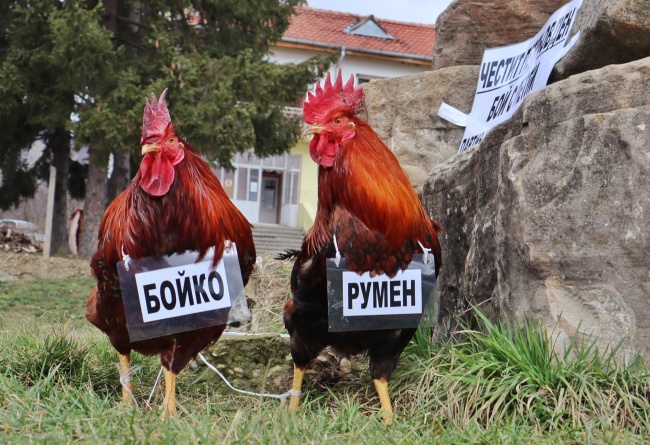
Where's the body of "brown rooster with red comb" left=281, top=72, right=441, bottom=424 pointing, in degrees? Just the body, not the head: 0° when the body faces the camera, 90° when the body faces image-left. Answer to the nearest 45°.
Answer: approximately 45°

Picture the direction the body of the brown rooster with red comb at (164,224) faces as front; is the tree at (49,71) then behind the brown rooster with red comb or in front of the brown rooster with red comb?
behind

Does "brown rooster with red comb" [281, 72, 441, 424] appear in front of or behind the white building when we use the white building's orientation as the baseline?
in front

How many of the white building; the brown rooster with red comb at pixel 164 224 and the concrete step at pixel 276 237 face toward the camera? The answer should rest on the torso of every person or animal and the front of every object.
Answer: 3

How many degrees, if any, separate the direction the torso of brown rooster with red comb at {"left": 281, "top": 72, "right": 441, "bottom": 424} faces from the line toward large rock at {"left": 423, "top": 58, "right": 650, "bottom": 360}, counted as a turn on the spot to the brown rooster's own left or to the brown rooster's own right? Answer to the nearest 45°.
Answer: approximately 135° to the brown rooster's own left

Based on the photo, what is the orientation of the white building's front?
toward the camera

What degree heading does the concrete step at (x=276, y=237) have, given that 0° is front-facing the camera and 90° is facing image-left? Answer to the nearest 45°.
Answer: approximately 0°

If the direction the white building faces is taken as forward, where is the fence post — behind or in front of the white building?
in front

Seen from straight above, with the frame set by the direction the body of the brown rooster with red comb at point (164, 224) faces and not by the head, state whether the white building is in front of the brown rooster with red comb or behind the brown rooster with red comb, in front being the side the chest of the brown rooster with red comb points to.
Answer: behind

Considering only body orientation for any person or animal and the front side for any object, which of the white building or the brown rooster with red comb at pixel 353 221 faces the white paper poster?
the white building

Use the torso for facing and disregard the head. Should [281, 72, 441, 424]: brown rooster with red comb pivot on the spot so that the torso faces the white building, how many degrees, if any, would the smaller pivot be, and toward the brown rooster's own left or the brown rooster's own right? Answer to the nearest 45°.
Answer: approximately 135° to the brown rooster's own right

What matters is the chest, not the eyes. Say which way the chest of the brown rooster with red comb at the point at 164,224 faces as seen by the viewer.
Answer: toward the camera

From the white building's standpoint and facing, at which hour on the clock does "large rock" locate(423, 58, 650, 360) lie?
The large rock is roughly at 12 o'clock from the white building.

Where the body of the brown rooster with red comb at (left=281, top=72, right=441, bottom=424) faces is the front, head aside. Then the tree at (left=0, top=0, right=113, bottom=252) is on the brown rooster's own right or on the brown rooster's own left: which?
on the brown rooster's own right
